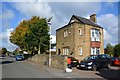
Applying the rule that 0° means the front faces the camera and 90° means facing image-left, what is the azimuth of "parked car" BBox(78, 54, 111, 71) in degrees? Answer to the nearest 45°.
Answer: approximately 45°
